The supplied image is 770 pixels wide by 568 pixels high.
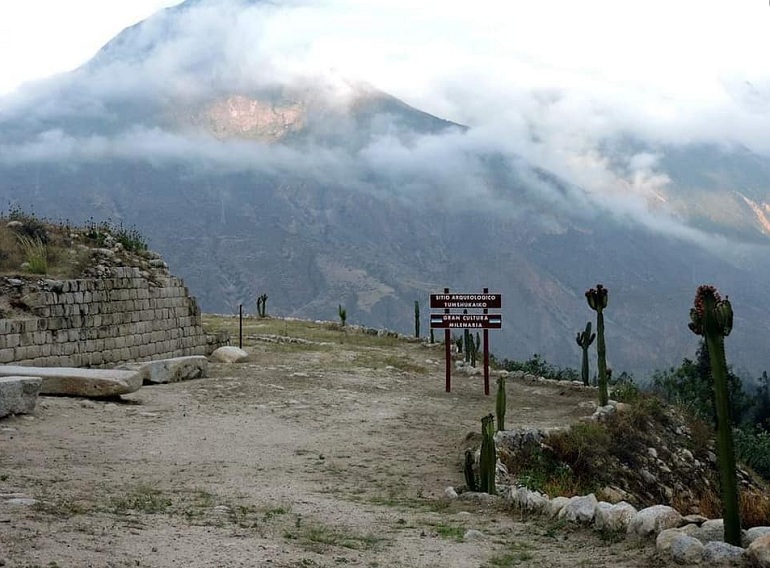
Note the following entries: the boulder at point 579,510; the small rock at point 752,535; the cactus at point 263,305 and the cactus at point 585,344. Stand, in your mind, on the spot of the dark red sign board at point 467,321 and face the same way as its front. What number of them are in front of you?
2

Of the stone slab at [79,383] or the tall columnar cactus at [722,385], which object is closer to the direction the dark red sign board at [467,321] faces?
the tall columnar cactus

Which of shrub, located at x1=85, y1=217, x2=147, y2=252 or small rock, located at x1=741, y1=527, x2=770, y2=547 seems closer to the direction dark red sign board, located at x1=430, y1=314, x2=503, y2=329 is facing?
the small rock

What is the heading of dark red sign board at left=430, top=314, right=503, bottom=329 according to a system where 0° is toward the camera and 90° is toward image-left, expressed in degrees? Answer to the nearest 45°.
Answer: approximately 0°

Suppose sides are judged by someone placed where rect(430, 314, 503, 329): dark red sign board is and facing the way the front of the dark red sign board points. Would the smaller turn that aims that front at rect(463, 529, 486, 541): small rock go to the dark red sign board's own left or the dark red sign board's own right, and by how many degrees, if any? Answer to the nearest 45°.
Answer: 0° — it already faces it

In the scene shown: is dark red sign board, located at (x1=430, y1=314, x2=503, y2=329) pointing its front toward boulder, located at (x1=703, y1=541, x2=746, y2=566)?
yes

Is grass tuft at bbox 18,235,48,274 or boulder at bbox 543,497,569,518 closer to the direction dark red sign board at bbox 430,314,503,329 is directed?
the boulder

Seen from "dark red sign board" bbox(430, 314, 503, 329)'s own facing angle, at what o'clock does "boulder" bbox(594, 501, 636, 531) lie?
The boulder is roughly at 12 o'clock from the dark red sign board.

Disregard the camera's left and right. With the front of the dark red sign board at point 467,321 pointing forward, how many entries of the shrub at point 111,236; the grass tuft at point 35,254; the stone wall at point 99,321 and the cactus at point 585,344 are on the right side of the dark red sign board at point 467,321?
3

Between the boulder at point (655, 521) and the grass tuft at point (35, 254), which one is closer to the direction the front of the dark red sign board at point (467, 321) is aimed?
the boulder

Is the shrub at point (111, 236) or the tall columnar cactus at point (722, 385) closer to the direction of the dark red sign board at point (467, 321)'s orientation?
the tall columnar cactus

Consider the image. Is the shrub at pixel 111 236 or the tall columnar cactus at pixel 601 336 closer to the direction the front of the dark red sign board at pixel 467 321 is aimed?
the tall columnar cactus

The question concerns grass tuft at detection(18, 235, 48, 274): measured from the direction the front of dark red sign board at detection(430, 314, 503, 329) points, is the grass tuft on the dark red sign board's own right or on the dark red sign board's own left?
on the dark red sign board's own right
